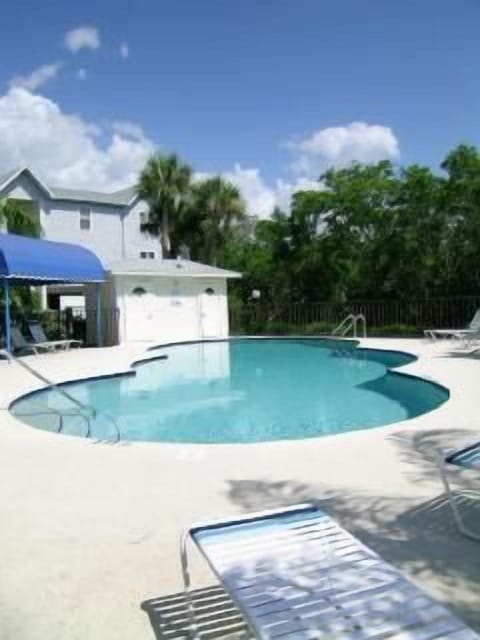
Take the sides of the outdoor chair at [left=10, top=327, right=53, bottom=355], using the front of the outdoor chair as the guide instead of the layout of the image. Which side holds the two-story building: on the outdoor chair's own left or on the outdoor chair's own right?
on the outdoor chair's own left

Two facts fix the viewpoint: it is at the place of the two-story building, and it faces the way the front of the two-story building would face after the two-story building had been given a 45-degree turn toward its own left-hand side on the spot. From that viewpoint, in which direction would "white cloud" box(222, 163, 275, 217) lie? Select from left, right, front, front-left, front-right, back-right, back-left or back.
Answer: left

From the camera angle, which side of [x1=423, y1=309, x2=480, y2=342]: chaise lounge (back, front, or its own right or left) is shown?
left

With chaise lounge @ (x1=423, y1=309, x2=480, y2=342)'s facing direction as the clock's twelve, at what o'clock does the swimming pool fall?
The swimming pool is roughly at 10 o'clock from the chaise lounge.

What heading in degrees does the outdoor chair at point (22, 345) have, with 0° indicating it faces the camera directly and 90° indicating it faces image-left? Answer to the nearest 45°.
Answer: approximately 270°

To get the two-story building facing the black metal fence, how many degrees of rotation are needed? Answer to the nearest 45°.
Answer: approximately 90° to its left

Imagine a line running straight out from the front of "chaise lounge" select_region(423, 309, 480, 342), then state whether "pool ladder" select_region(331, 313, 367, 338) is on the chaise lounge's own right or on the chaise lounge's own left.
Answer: on the chaise lounge's own right
